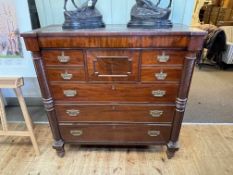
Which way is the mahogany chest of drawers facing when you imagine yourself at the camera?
facing the viewer
